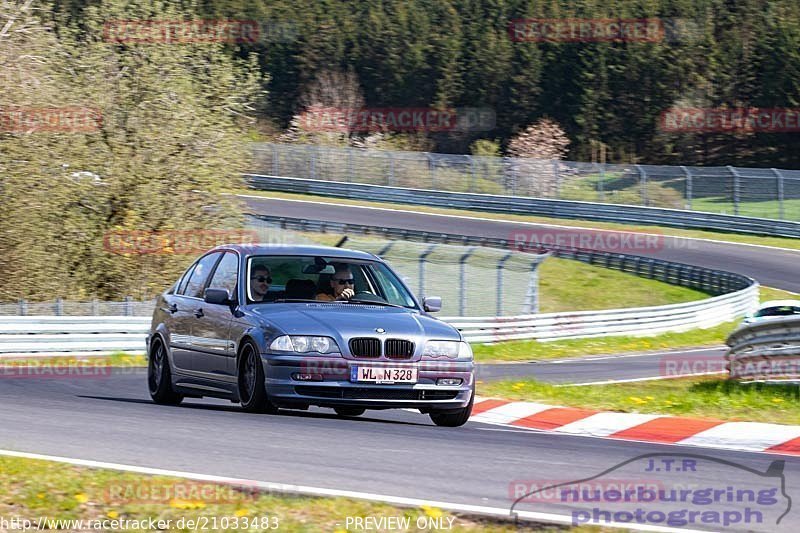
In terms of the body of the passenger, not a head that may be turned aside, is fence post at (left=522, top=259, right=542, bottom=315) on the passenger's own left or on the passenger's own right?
on the passenger's own left

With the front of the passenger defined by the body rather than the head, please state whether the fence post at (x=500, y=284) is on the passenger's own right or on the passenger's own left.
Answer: on the passenger's own left

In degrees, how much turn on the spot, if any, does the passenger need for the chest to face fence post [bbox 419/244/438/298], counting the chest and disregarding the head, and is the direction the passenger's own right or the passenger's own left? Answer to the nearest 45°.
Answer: approximately 135° to the passenger's own left

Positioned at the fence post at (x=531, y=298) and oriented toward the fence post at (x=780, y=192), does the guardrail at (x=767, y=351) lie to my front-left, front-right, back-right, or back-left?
back-right

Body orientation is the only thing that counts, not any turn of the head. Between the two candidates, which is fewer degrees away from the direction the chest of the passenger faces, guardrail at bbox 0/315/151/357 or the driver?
the driver

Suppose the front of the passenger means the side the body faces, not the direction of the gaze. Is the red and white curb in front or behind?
in front

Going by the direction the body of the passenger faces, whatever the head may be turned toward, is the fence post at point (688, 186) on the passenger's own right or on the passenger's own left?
on the passenger's own left

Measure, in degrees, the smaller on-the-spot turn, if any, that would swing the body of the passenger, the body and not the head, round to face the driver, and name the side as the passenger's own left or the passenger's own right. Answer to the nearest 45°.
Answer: approximately 45° to the passenger's own left

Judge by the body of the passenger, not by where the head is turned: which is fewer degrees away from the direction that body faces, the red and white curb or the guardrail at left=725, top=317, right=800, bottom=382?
the red and white curb

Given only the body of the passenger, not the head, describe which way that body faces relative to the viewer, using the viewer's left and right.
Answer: facing the viewer and to the right of the viewer

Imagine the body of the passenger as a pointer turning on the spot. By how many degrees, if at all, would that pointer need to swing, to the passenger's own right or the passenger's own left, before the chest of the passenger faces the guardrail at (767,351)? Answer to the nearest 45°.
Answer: approximately 90° to the passenger's own left

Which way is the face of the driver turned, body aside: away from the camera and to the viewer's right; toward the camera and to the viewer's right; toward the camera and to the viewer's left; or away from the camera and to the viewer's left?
toward the camera and to the viewer's right
